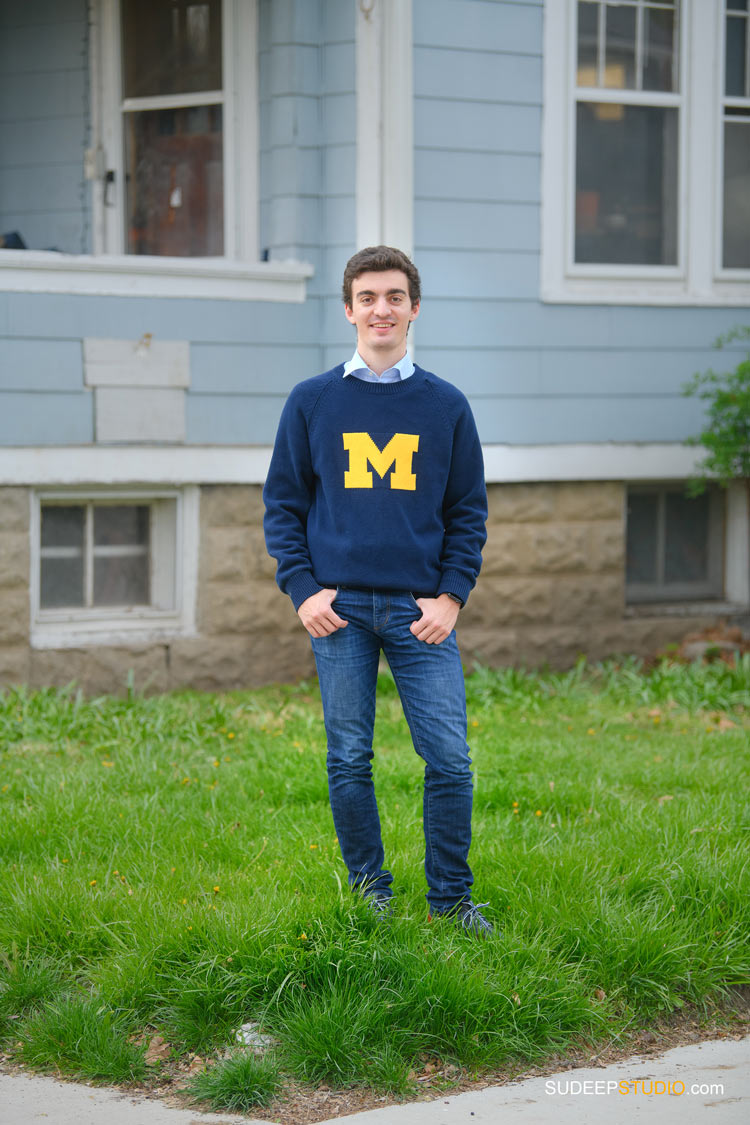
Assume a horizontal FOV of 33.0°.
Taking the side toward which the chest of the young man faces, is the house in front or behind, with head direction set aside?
behind

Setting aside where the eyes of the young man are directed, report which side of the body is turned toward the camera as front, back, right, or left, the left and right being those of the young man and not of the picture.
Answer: front

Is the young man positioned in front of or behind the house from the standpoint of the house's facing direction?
in front

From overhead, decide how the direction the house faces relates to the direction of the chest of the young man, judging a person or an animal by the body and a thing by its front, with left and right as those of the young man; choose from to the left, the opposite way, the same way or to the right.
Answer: the same way

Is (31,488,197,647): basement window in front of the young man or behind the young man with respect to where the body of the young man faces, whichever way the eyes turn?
behind

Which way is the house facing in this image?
toward the camera

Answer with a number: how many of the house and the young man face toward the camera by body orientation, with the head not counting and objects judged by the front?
2

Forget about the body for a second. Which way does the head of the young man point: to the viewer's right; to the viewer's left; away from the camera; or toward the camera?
toward the camera
